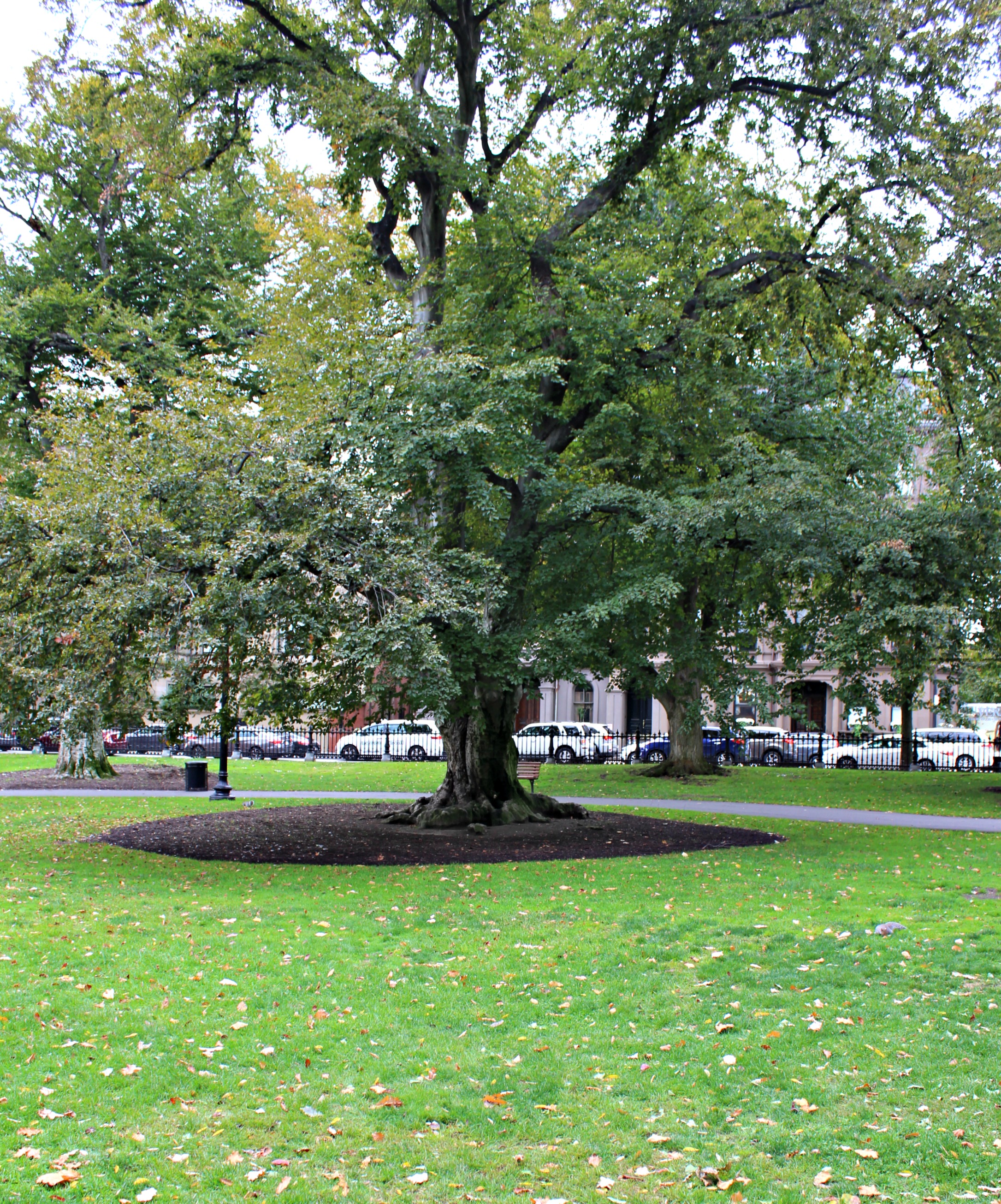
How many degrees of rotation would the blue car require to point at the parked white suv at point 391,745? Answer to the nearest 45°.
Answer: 0° — it already faces it

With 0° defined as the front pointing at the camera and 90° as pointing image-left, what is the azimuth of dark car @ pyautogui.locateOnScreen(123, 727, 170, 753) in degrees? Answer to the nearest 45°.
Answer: approximately 90°

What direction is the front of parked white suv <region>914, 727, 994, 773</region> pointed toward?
to the viewer's left

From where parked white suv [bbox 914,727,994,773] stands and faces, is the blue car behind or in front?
in front

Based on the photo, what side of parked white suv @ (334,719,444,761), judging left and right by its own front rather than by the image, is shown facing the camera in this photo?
left

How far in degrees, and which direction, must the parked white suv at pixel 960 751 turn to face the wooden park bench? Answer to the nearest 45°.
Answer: approximately 90° to its left
